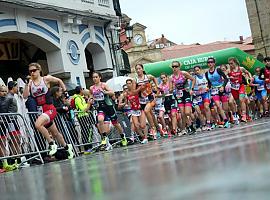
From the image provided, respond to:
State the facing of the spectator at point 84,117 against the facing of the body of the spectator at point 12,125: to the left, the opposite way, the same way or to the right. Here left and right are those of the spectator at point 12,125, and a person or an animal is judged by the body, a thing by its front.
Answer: the same way

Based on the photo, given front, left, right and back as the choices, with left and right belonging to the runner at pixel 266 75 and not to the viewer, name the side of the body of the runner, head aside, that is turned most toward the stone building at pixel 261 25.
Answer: back

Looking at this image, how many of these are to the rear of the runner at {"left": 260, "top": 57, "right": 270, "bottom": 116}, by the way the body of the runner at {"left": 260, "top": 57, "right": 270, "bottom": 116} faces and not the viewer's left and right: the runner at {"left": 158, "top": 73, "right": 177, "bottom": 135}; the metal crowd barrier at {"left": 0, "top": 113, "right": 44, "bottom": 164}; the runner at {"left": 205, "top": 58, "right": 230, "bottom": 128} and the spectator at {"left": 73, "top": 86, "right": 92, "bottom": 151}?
0

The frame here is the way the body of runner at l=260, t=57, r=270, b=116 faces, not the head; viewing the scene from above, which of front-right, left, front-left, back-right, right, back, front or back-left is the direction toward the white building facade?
right

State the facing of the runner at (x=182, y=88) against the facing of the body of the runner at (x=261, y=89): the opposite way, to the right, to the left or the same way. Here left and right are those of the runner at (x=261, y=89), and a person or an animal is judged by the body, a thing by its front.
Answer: the same way

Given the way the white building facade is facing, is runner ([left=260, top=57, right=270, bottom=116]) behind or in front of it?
in front

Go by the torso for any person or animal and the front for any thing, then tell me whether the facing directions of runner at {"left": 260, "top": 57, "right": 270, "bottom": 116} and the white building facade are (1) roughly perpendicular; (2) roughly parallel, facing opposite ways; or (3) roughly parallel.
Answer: roughly perpendicular

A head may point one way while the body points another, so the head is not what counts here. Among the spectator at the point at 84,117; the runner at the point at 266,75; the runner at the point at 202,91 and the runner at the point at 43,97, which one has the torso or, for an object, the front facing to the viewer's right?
the spectator

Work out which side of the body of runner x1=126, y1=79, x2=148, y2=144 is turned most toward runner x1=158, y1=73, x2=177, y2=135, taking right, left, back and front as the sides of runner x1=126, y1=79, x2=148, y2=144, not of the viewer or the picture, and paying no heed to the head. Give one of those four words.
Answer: back

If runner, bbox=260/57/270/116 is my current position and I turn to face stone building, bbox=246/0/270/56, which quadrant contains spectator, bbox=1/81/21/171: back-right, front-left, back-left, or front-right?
back-left

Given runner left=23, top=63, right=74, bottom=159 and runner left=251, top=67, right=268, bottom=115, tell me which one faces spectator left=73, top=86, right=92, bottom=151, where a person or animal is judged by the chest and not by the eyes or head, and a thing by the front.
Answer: runner left=251, top=67, right=268, bottom=115

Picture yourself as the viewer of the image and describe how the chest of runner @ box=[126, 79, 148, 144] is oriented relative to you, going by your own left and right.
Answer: facing the viewer and to the left of the viewer

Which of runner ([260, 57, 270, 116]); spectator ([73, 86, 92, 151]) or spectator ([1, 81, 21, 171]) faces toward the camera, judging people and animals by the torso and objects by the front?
the runner
